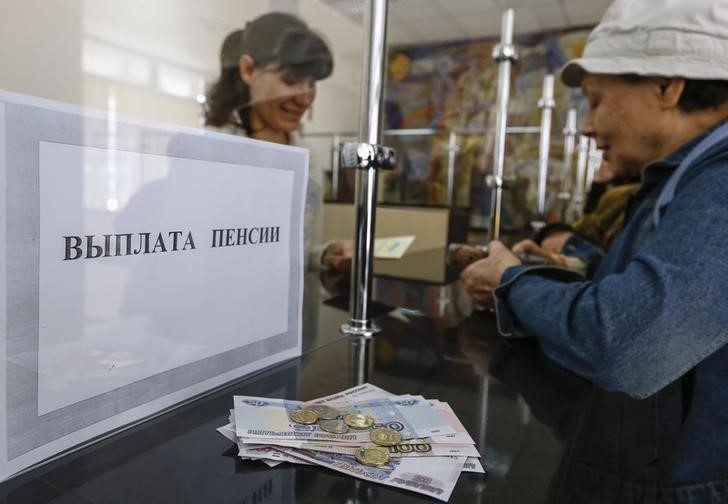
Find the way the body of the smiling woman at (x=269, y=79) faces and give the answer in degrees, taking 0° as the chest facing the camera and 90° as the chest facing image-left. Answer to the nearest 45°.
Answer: approximately 315°

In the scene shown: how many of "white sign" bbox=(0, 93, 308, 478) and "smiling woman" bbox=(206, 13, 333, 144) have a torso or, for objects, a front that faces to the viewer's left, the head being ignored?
0

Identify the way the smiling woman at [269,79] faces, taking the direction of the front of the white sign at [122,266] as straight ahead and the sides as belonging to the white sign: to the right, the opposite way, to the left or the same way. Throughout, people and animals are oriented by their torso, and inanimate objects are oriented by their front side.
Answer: the same way

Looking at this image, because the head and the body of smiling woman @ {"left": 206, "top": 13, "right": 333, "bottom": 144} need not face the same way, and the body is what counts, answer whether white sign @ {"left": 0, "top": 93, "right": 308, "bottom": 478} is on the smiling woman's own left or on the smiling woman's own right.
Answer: on the smiling woman's own right

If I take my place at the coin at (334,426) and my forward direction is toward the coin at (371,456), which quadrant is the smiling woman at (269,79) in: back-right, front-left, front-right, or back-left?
back-left

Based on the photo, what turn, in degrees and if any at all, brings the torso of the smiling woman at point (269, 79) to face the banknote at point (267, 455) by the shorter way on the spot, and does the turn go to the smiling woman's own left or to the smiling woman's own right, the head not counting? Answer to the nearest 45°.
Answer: approximately 45° to the smiling woman's own right

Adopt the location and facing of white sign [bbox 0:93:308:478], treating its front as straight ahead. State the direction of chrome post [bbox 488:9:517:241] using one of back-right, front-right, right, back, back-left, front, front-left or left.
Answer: left

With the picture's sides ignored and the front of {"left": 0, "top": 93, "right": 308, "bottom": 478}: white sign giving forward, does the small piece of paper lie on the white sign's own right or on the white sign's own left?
on the white sign's own left

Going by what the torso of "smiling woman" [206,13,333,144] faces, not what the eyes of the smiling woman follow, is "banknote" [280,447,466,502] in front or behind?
in front

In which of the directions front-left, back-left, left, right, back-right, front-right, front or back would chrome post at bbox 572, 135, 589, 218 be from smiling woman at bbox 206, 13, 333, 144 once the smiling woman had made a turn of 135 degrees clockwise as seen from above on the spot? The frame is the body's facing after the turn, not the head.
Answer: back-right

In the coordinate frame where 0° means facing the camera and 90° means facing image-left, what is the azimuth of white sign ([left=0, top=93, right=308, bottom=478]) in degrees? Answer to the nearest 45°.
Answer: approximately 315°

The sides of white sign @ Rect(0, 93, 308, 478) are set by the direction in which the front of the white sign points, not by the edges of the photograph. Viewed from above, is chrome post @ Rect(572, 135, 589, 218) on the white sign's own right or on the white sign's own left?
on the white sign's own left

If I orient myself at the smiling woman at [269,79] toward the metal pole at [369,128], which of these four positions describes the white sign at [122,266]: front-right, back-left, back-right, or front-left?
front-right

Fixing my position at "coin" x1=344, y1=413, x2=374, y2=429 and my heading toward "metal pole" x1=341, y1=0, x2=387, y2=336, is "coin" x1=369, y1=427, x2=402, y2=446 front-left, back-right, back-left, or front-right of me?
back-right

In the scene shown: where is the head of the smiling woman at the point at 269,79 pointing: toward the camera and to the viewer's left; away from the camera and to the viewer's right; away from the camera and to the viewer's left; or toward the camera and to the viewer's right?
toward the camera and to the viewer's right

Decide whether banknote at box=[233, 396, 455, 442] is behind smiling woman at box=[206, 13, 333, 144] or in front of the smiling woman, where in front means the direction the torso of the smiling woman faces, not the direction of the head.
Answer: in front

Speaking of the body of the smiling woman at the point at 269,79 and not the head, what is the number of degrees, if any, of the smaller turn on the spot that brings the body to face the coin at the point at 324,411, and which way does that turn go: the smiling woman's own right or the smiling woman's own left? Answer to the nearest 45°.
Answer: approximately 45° to the smiling woman's own right
